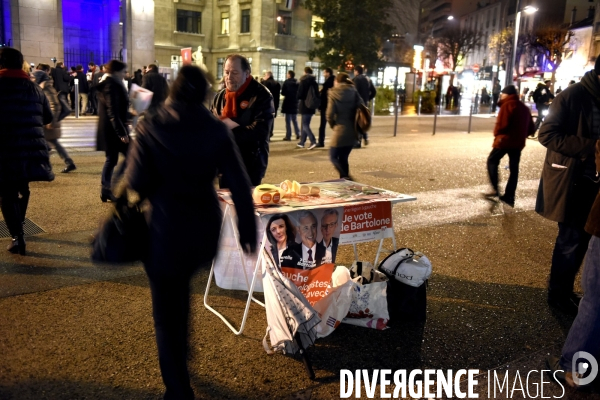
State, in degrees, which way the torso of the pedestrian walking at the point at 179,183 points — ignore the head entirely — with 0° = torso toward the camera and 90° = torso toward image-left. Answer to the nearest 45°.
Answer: approximately 180°

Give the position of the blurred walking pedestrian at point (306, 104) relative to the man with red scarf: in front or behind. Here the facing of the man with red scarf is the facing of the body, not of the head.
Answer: behind

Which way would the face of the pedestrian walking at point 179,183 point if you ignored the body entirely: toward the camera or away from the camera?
away from the camera

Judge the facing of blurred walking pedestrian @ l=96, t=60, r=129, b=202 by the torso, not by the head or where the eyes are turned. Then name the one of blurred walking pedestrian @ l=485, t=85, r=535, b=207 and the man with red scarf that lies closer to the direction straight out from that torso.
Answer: the blurred walking pedestrian

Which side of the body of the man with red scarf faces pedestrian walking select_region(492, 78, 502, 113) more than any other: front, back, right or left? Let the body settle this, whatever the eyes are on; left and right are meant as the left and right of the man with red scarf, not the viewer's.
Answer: back

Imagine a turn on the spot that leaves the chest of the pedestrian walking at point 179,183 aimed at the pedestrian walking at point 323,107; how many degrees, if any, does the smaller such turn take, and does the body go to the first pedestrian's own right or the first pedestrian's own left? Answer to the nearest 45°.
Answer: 0° — they already face them

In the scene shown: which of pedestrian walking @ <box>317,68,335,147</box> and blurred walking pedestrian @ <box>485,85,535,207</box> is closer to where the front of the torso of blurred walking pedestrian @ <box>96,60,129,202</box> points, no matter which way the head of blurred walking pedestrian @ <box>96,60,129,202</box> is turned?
the blurred walking pedestrian

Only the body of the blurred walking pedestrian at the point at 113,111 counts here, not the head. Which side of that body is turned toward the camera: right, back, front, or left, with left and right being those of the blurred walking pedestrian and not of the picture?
right
